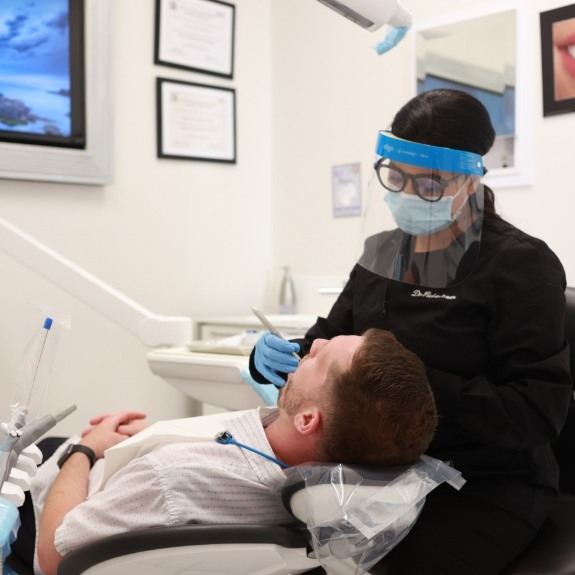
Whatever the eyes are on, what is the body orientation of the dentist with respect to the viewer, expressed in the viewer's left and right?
facing the viewer and to the left of the viewer

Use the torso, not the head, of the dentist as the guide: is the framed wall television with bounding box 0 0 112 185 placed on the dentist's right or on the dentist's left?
on the dentist's right

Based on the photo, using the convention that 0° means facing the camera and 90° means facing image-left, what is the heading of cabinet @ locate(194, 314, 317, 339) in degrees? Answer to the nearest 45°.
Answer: approximately 0°

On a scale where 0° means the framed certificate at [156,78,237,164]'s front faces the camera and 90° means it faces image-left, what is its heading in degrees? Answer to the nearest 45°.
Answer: approximately 315°

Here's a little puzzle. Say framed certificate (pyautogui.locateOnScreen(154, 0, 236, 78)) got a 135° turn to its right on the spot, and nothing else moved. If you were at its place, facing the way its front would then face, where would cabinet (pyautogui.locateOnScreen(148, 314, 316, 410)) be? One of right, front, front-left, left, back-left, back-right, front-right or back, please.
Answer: left
